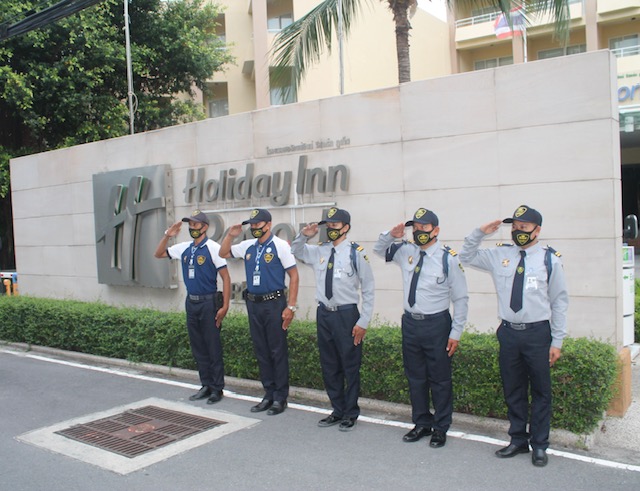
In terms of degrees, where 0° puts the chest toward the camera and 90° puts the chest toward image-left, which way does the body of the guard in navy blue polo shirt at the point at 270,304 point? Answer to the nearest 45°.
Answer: approximately 45°

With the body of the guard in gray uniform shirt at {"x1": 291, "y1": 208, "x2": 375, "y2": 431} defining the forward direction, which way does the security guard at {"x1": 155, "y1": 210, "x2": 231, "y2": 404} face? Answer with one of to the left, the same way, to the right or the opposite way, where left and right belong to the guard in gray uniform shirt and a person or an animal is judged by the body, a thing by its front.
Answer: the same way

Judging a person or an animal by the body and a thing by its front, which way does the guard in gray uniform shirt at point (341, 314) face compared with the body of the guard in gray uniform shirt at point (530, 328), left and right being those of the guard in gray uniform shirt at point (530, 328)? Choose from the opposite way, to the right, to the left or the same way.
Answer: the same way

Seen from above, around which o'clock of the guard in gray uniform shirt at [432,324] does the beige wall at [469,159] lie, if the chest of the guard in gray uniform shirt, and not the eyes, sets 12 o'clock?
The beige wall is roughly at 5 o'clock from the guard in gray uniform shirt.

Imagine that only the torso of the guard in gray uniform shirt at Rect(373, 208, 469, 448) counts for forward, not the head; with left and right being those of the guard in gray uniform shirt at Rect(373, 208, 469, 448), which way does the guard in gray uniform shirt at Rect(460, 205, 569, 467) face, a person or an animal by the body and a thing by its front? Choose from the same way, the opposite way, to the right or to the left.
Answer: the same way

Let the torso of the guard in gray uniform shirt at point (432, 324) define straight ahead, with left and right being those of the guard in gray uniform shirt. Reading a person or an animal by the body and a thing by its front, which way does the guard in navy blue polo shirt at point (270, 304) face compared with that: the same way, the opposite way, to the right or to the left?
the same way

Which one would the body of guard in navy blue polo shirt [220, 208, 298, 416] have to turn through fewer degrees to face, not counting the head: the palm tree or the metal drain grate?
the metal drain grate

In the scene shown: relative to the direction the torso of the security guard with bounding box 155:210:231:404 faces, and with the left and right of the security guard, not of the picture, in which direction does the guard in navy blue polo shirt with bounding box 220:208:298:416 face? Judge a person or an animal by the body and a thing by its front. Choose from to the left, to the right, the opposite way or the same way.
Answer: the same way

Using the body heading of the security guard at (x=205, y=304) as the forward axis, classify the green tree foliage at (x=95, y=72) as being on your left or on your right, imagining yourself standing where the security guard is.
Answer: on your right

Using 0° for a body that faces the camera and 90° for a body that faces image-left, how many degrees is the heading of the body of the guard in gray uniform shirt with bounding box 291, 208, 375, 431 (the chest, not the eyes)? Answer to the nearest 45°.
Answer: approximately 45°

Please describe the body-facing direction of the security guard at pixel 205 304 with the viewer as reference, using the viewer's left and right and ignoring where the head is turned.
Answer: facing the viewer and to the left of the viewer

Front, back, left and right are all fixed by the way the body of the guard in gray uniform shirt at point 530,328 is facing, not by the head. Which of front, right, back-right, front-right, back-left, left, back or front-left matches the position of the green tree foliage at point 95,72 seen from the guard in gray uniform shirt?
right

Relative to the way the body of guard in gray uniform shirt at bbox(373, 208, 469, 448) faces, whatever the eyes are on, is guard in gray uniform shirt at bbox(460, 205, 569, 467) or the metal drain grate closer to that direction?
the metal drain grate

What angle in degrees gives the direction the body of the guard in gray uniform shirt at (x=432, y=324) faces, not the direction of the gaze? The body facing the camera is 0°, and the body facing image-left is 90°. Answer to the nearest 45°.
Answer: approximately 45°

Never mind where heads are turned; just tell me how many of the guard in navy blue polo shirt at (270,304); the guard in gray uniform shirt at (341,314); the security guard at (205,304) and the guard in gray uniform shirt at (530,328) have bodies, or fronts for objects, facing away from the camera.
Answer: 0

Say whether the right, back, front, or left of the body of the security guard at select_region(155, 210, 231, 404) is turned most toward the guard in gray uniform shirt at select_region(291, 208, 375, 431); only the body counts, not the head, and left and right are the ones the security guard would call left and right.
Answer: left

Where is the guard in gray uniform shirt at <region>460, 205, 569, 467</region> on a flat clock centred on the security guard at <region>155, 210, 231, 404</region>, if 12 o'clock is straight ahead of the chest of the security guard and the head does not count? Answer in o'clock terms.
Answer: The guard in gray uniform shirt is roughly at 9 o'clock from the security guard.
